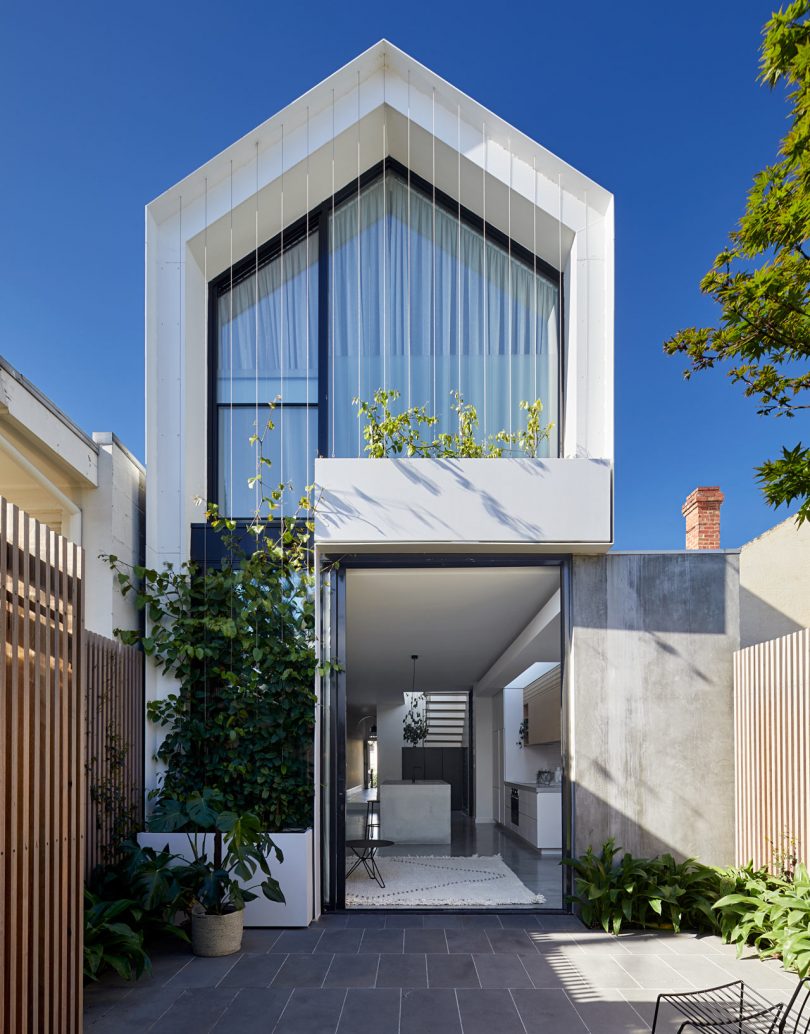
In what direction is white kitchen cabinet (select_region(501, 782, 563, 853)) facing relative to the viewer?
to the viewer's left

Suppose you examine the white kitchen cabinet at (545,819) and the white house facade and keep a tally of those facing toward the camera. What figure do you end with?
1

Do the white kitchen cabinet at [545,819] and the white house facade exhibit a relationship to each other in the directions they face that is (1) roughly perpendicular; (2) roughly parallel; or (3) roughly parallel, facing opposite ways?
roughly perpendicular
